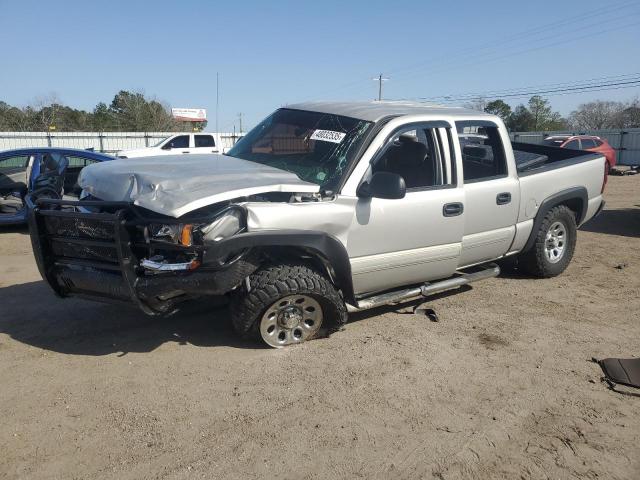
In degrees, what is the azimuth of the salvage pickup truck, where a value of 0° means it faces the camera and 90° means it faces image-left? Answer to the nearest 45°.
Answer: approximately 45°

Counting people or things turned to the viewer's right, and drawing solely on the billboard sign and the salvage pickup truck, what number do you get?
0

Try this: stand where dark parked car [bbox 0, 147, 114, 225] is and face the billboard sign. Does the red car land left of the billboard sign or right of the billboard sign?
right

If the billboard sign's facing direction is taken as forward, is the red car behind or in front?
in front

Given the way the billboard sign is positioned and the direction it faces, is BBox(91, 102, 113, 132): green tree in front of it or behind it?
behind

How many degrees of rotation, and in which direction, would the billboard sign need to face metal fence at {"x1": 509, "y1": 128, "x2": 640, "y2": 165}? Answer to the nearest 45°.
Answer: approximately 45° to its left

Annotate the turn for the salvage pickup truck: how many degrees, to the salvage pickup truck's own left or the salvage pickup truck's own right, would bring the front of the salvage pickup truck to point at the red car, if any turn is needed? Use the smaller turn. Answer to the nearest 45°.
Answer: approximately 180°

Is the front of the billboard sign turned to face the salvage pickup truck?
yes

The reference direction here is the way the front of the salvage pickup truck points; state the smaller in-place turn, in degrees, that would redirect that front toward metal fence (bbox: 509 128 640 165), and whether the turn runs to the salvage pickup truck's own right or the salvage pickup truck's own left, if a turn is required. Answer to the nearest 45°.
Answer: approximately 180°

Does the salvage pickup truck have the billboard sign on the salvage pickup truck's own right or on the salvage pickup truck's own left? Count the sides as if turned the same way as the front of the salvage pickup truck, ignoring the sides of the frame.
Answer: on the salvage pickup truck's own right

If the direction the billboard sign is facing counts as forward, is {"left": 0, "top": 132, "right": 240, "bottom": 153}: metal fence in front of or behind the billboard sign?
in front

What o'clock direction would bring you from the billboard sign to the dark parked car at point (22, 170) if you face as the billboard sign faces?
The dark parked car is roughly at 12 o'clock from the billboard sign.
